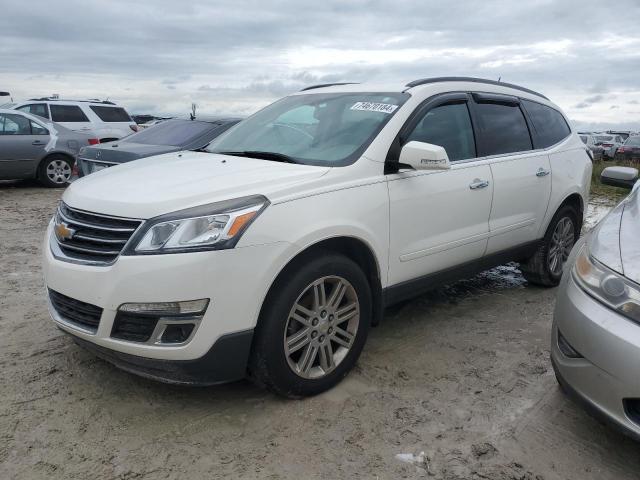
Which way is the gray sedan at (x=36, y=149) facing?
to the viewer's left

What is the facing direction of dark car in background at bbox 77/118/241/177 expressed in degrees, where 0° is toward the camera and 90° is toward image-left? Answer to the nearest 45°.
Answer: approximately 225°

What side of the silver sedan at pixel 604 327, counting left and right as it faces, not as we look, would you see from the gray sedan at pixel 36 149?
right

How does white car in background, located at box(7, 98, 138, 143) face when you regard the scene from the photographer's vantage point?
facing to the left of the viewer

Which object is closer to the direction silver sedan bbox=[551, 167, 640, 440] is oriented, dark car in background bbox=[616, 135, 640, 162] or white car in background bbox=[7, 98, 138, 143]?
the white car in background

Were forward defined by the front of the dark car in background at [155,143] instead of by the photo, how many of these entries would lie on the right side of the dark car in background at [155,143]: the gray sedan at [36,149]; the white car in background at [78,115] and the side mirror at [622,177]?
1

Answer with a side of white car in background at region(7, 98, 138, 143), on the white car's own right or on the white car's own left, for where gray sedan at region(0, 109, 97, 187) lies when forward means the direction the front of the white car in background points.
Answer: on the white car's own left

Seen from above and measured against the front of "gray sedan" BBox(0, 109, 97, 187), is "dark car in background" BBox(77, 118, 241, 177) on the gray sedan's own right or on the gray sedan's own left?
on the gray sedan's own left

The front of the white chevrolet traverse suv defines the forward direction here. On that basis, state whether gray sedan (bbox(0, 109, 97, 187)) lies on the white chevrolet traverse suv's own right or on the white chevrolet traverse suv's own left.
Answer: on the white chevrolet traverse suv's own right
